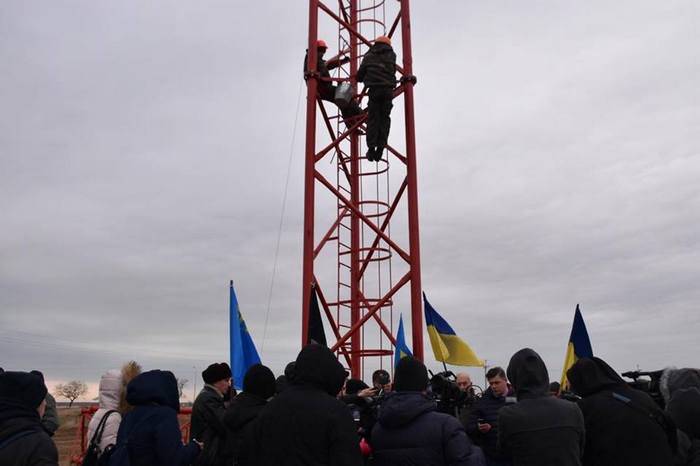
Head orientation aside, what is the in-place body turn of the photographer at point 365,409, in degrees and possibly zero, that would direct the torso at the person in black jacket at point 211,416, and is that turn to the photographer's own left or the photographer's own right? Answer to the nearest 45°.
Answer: approximately 135° to the photographer's own right

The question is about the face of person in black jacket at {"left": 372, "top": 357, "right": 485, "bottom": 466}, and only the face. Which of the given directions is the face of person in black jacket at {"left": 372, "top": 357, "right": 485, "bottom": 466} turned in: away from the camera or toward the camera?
away from the camera

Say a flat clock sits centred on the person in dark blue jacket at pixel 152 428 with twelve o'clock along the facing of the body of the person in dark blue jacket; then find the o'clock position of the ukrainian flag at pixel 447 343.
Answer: The ukrainian flag is roughly at 12 o'clock from the person in dark blue jacket.

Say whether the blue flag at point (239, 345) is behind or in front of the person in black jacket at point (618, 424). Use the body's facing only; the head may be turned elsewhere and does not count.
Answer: in front

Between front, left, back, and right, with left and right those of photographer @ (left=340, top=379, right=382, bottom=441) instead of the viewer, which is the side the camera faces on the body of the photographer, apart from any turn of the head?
front

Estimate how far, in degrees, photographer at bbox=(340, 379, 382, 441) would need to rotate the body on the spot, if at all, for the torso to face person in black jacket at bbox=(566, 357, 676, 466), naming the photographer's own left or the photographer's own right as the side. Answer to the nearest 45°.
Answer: approximately 90° to the photographer's own left

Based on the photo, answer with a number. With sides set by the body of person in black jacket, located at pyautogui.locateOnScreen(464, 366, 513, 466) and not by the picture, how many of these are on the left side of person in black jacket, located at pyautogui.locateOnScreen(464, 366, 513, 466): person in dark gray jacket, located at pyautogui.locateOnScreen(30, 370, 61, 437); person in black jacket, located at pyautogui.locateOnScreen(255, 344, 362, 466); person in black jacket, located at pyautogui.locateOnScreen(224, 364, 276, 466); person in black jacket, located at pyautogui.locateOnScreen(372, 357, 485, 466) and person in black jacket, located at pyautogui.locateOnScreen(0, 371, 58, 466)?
0

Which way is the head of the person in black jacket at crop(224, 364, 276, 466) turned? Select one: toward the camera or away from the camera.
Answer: away from the camera

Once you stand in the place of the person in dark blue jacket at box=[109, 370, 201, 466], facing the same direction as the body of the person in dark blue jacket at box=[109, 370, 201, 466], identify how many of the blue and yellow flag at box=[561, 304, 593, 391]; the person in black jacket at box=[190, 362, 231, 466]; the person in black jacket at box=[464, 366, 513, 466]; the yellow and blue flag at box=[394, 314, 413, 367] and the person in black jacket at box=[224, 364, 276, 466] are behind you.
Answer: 0

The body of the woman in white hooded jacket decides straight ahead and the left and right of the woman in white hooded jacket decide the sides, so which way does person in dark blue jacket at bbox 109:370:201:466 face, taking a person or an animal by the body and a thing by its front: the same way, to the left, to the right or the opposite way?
the same way

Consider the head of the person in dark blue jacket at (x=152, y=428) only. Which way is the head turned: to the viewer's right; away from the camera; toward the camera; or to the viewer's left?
away from the camera

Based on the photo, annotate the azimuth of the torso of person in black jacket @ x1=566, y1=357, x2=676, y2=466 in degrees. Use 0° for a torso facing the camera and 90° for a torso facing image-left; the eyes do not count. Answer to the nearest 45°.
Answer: approximately 135°

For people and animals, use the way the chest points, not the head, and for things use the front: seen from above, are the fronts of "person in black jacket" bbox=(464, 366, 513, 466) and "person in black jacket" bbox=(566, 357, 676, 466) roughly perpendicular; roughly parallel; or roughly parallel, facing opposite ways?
roughly parallel, facing opposite ways
